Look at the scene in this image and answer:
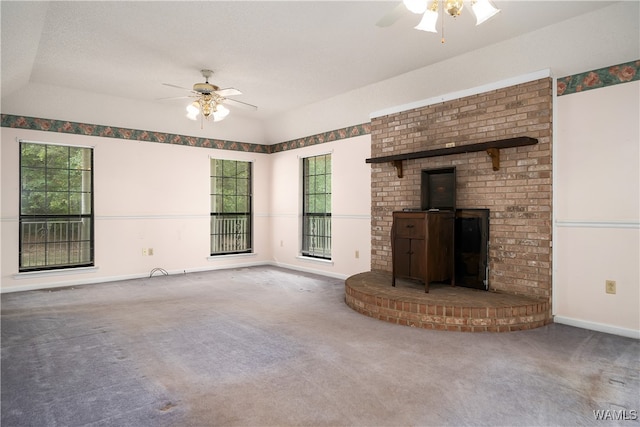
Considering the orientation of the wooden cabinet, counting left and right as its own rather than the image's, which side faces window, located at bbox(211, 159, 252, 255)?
right

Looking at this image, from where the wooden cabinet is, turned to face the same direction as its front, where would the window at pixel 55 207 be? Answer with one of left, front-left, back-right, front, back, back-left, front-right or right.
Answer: front-right

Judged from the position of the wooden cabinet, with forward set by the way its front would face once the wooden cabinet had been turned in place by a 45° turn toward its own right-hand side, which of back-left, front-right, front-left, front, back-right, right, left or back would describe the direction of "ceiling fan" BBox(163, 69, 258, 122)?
front

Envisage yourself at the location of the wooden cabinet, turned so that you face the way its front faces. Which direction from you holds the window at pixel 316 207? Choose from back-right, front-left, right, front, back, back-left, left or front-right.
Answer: right

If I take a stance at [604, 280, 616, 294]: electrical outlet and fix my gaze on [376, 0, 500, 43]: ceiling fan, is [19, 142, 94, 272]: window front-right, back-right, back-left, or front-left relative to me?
front-right

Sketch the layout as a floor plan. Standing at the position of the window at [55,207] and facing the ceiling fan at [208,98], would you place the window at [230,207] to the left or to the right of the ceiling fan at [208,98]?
left

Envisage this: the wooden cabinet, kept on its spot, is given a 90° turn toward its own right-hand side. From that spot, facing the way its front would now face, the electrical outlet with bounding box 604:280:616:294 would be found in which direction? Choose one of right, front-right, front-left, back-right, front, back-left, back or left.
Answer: back-right

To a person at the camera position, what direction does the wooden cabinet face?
facing the viewer and to the left of the viewer
